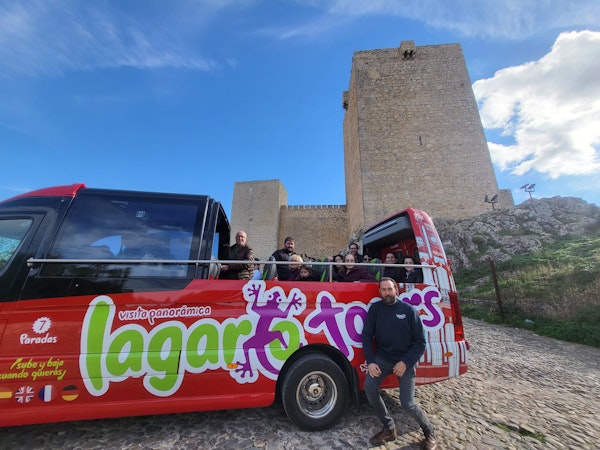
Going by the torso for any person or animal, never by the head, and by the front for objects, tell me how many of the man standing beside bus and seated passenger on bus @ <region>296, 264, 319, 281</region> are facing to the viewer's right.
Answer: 0

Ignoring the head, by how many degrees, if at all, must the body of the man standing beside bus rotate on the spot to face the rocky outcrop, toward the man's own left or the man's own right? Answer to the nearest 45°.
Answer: approximately 135° to the man's own left

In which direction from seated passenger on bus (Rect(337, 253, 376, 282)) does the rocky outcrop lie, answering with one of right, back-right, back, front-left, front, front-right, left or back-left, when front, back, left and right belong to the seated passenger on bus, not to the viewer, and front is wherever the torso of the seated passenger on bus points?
back

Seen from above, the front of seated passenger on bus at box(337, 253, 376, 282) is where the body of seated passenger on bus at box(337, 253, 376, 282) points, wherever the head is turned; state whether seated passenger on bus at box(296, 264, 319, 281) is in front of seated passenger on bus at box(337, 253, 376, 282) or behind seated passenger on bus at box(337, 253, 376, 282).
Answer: in front

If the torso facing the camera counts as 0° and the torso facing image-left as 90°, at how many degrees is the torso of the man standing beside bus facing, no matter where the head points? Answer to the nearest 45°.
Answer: approximately 0°

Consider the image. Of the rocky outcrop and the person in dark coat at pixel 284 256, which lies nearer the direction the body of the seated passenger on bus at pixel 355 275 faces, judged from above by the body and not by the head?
the person in dark coat

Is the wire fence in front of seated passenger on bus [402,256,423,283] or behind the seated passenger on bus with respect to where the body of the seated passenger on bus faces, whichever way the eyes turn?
behind

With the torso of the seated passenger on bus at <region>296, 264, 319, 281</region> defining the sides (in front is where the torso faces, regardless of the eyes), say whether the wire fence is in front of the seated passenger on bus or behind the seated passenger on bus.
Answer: behind

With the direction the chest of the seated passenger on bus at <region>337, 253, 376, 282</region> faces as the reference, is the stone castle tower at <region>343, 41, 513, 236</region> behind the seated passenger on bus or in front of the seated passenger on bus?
behind

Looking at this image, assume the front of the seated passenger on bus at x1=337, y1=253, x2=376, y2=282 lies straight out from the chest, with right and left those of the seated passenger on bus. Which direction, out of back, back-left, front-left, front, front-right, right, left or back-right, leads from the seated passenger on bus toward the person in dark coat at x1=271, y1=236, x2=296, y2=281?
right
